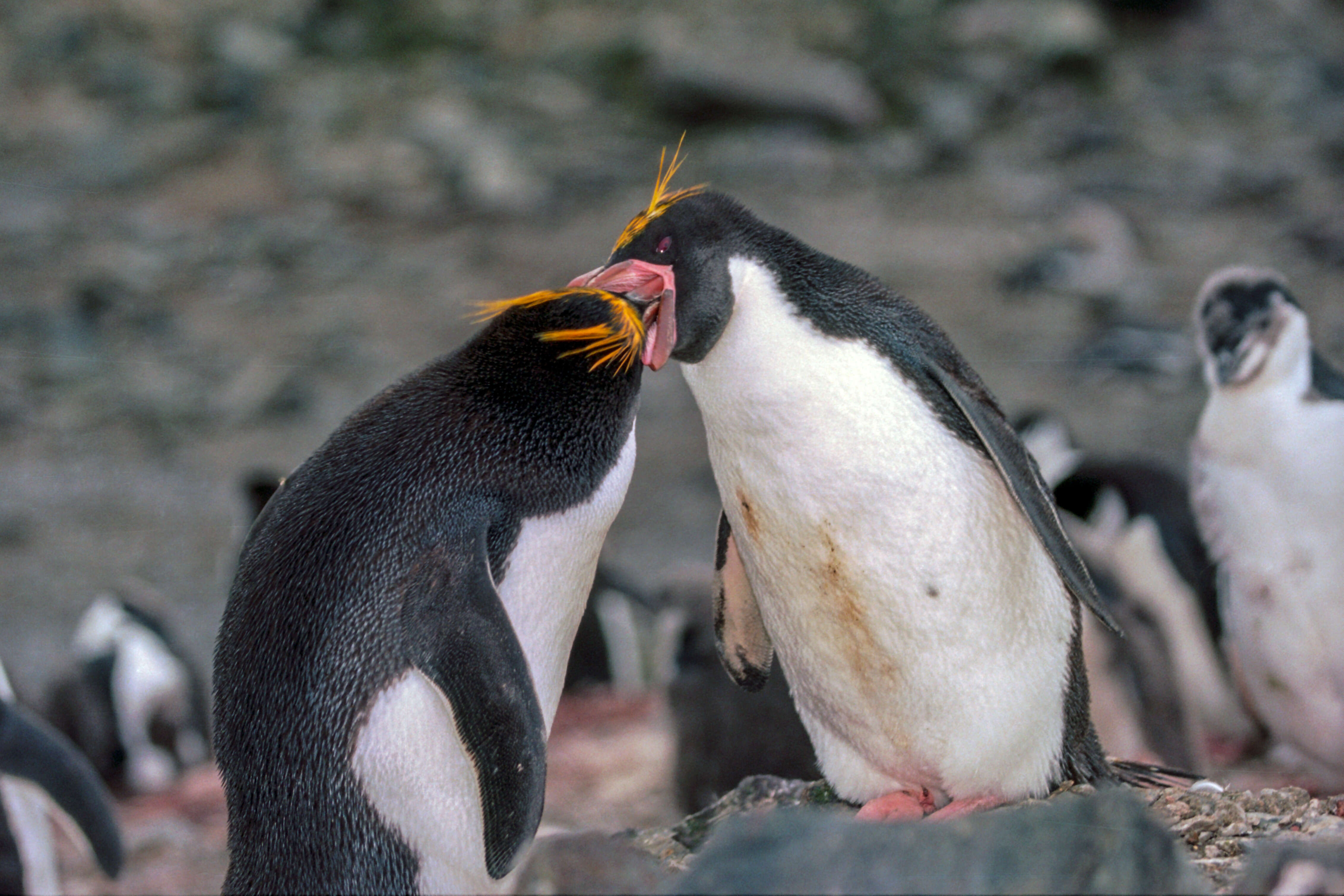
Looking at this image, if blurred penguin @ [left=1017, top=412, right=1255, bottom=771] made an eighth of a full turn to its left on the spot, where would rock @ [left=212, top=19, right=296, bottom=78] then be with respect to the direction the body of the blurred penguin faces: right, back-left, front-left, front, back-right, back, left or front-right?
back-right

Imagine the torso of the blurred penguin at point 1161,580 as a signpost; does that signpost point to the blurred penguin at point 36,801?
yes

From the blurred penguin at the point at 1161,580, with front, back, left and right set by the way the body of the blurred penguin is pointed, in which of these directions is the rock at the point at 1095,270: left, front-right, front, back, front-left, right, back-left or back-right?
back-right

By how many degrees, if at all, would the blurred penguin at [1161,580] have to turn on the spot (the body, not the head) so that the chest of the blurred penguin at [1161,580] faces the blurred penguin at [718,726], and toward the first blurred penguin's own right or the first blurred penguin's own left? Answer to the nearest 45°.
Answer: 0° — it already faces it

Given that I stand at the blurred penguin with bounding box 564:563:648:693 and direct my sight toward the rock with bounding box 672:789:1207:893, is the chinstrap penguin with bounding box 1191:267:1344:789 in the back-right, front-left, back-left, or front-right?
front-left

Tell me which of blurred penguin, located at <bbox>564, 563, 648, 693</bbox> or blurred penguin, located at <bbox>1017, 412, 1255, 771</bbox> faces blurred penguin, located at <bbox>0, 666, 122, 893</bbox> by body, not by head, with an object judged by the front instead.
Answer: blurred penguin, located at <bbox>1017, 412, 1255, 771</bbox>

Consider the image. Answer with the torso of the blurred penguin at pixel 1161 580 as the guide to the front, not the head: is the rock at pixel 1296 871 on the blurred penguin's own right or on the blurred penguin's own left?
on the blurred penguin's own left

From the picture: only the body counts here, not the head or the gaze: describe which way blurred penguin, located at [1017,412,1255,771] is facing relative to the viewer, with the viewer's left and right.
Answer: facing the viewer and to the left of the viewer

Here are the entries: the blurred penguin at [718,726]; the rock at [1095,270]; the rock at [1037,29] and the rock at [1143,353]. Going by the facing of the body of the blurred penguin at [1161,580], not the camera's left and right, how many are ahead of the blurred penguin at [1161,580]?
1

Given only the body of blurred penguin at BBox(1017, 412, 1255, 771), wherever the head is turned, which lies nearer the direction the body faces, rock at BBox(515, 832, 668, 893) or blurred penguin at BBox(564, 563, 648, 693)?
the rock

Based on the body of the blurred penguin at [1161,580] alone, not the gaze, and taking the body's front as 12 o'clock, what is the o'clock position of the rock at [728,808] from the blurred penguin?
The rock is roughly at 11 o'clock from the blurred penguin.
